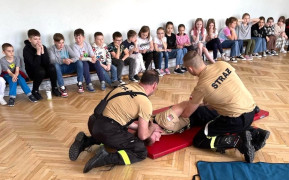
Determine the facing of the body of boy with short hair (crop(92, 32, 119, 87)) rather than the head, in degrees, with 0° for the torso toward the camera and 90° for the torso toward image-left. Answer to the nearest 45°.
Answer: approximately 315°

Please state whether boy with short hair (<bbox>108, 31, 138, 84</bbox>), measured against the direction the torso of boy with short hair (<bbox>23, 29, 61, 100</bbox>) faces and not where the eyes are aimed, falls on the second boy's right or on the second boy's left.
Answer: on the second boy's left
